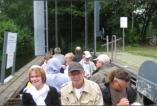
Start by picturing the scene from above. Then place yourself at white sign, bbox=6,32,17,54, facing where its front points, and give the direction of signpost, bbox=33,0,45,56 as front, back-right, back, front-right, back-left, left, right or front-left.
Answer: back

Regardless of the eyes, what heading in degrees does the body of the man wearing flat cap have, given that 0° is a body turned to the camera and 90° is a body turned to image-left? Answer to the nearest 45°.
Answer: approximately 0°

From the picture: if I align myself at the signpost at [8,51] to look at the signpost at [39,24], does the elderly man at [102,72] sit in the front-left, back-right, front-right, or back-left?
back-right

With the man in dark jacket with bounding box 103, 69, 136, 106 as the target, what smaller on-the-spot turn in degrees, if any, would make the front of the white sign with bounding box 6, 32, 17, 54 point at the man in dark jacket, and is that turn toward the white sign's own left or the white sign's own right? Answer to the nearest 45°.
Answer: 0° — it already faces them

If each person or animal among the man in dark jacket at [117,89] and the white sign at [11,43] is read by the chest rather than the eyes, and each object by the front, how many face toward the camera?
2
